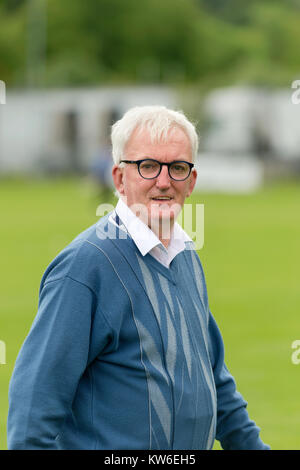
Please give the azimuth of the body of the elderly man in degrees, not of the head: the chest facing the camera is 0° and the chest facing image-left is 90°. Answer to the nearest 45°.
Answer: approximately 315°

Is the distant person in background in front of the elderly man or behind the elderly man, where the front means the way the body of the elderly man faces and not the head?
behind
